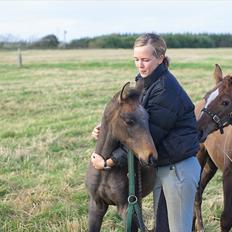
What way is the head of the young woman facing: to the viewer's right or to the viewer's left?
to the viewer's left
